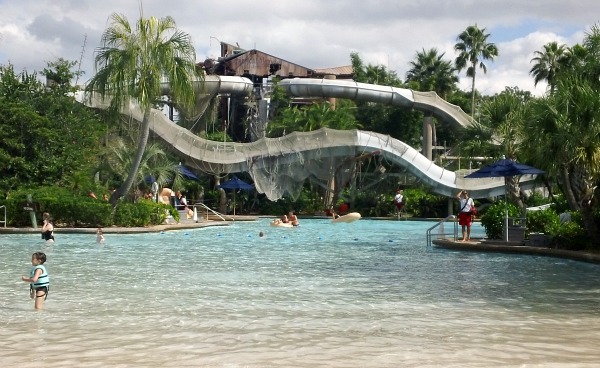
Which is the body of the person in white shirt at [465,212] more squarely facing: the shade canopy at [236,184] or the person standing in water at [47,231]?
the person standing in water

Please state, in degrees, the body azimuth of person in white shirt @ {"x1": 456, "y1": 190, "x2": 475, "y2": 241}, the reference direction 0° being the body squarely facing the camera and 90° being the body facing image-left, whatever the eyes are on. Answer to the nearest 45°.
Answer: approximately 0°

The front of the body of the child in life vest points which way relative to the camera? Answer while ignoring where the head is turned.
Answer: to the viewer's left

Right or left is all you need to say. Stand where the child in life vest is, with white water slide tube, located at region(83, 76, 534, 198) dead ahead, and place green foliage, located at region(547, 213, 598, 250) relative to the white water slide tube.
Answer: right

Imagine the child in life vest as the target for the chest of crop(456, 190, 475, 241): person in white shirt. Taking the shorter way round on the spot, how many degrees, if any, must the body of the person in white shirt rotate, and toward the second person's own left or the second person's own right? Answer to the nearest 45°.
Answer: approximately 45° to the second person's own right

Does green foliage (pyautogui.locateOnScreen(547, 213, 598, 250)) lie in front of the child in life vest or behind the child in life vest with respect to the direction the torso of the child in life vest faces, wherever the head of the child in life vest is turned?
behind

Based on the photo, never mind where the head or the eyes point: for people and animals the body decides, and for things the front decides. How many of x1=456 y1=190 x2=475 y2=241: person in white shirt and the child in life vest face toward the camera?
1

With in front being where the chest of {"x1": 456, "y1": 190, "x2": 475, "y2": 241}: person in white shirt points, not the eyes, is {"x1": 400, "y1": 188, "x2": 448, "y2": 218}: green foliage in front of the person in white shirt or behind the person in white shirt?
behind
